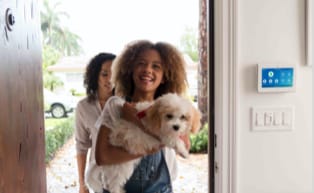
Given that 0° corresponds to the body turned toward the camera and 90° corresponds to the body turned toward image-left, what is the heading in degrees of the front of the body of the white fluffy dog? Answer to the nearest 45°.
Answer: approximately 315°

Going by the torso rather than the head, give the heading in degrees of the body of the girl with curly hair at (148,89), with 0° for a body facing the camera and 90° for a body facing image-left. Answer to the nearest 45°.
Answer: approximately 0°

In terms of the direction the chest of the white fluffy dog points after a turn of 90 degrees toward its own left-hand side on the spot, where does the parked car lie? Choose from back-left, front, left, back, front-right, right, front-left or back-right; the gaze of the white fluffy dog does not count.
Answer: left

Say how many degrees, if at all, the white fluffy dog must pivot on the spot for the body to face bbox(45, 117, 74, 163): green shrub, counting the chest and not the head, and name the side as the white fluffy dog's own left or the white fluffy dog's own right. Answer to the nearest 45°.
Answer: approximately 180°
